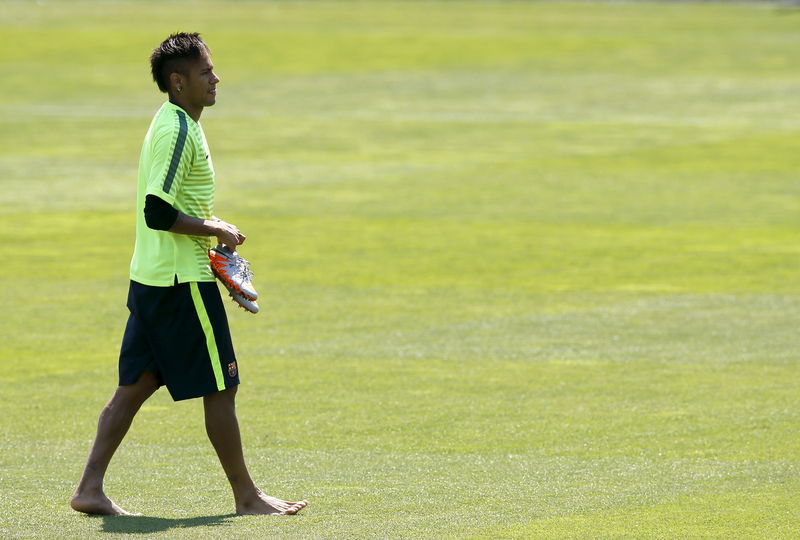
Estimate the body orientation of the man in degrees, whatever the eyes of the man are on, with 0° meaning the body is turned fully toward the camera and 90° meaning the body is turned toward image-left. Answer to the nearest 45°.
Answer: approximately 270°

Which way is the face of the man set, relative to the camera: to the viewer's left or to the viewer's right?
to the viewer's right
